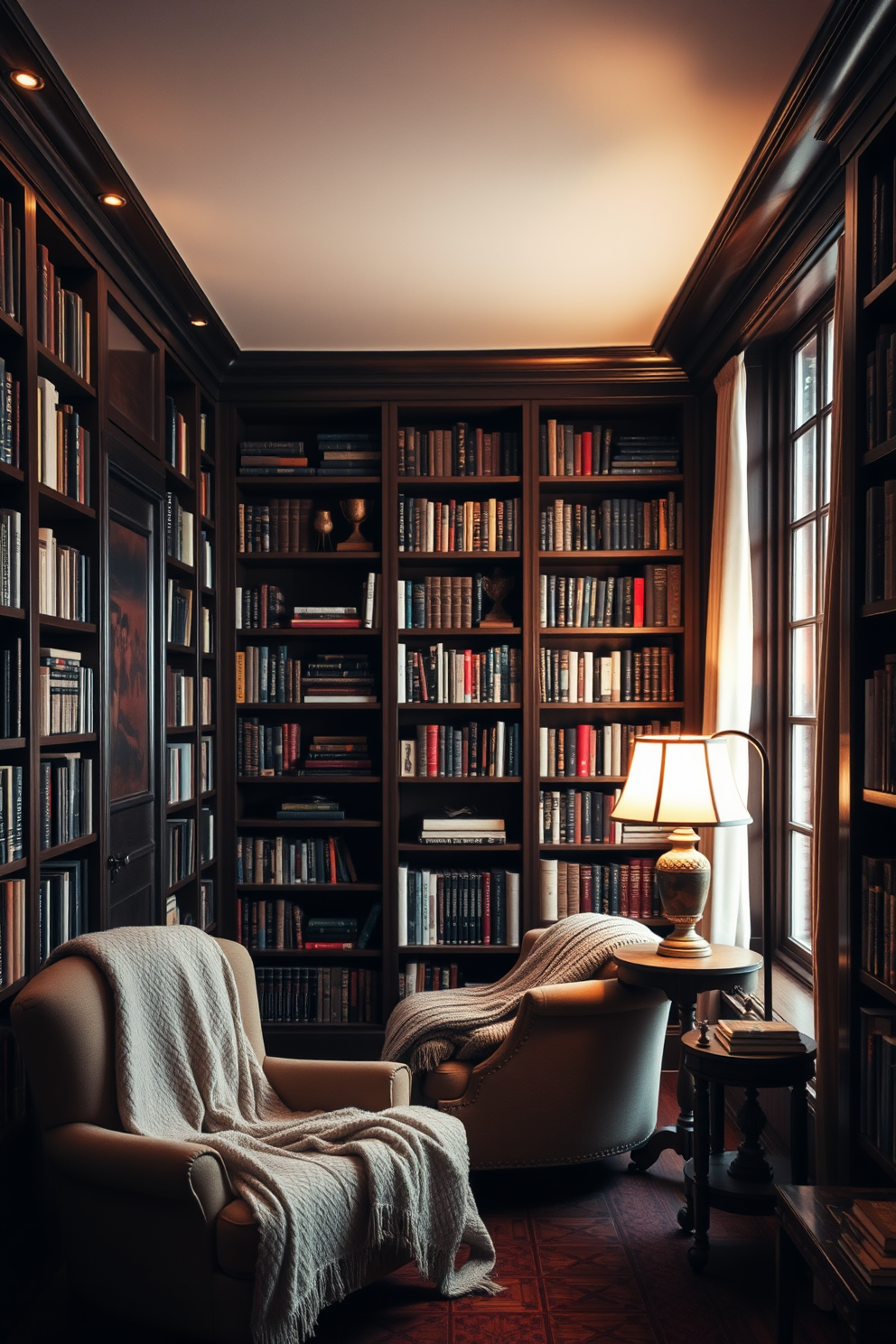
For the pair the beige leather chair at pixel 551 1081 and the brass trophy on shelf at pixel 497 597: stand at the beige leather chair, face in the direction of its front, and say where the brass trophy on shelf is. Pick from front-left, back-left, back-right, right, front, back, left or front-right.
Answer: right

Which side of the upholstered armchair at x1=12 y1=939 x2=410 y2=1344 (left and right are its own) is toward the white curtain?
left

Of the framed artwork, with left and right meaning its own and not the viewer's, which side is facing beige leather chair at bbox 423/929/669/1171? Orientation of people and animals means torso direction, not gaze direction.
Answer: front

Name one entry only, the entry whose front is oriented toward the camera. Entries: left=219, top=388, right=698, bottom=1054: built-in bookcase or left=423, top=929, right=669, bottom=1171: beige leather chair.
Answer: the built-in bookcase

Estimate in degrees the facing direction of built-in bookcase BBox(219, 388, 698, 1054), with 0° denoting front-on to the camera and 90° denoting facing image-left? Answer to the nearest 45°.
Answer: approximately 0°

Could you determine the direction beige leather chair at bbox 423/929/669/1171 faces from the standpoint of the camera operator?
facing to the left of the viewer

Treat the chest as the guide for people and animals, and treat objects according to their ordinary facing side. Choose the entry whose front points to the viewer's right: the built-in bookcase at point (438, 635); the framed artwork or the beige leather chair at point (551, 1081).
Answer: the framed artwork

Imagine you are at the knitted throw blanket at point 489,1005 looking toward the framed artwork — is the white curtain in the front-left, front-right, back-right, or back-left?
back-right

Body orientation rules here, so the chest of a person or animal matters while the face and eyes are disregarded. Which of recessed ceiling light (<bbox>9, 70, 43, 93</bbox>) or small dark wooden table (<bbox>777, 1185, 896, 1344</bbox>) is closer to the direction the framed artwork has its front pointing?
the small dark wooden table

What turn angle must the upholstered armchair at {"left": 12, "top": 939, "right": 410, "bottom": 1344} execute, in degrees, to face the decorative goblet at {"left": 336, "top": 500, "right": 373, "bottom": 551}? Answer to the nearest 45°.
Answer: approximately 135° to its left

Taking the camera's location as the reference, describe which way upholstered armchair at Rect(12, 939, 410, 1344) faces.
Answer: facing the viewer and to the right of the viewer

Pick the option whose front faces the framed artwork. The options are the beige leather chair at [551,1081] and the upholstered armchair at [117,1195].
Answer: the beige leather chair
